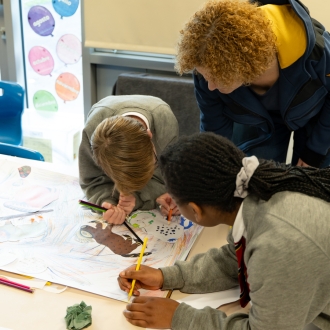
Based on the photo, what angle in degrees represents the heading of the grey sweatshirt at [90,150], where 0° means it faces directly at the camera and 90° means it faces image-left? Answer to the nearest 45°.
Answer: approximately 0°

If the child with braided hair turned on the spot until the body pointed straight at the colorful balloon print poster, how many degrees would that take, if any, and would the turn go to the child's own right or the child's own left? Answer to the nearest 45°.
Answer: approximately 45° to the child's own right

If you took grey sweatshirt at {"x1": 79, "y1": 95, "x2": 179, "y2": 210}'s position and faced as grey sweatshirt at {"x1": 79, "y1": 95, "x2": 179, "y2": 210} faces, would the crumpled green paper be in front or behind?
in front

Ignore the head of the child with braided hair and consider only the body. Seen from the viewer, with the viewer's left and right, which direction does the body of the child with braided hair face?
facing to the left of the viewer

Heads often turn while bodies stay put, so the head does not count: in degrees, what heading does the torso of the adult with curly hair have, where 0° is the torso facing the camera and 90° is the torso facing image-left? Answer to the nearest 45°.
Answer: approximately 45°

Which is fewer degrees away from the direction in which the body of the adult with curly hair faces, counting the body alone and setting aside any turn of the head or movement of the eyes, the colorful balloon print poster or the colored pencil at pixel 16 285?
the colored pencil

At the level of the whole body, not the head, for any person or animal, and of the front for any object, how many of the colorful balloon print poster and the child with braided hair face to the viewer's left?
1

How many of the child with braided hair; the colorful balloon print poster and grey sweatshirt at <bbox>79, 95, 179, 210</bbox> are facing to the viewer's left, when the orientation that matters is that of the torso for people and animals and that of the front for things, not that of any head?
1

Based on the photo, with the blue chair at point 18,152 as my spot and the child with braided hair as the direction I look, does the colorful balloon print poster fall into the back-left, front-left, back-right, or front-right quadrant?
back-left
